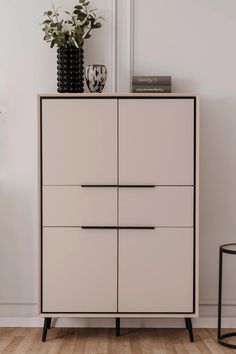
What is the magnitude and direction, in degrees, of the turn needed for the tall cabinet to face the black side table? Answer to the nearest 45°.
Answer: approximately 90° to its left

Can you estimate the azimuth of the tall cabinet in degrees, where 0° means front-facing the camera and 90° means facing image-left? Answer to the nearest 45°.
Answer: approximately 0°
